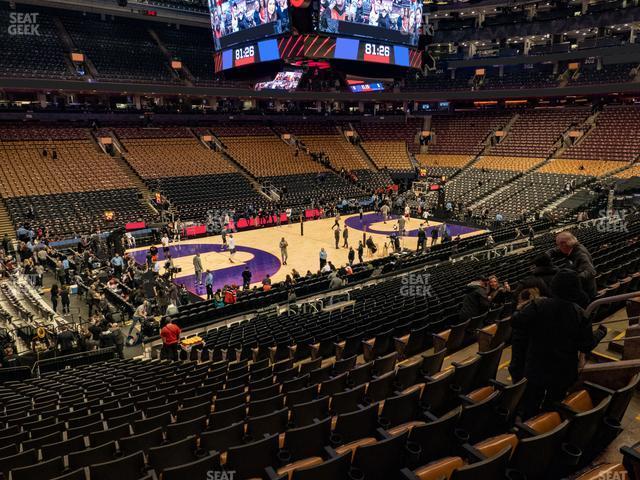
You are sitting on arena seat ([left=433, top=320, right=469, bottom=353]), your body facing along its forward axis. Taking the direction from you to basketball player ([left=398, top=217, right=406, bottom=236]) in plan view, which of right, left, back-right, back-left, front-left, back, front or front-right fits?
front-right

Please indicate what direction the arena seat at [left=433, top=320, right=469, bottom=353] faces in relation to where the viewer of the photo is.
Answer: facing away from the viewer and to the left of the viewer

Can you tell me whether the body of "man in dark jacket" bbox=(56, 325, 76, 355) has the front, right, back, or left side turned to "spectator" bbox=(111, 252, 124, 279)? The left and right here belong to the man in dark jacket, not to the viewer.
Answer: front

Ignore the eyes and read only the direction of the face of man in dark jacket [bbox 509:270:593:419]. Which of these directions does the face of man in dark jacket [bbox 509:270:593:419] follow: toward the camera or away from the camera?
away from the camera

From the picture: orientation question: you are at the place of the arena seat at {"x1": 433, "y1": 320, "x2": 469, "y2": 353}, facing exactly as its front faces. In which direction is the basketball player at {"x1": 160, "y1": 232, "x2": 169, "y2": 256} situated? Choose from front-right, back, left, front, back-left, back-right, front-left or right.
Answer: front
